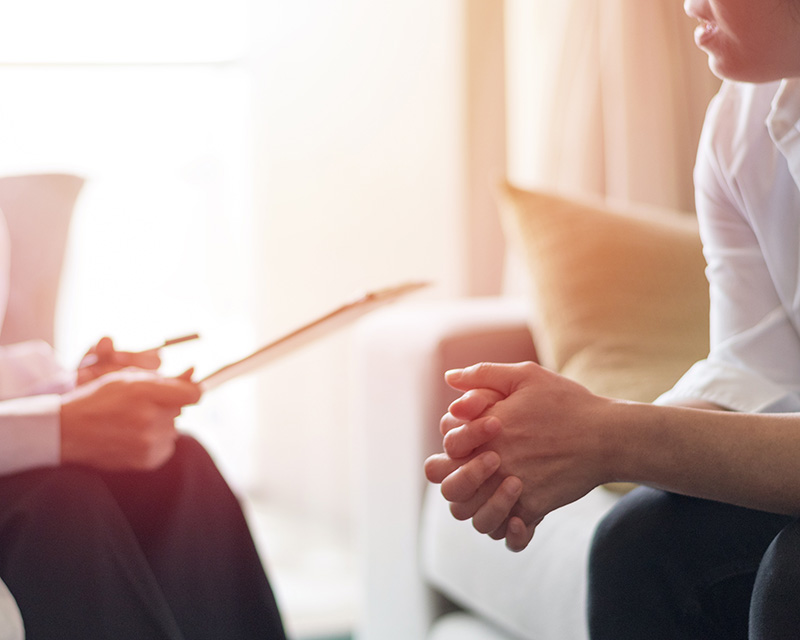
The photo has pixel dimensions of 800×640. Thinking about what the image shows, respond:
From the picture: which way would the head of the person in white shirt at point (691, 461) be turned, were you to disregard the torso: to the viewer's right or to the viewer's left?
to the viewer's left

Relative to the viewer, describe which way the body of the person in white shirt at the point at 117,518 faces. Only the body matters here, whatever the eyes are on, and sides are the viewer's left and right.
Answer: facing to the right of the viewer

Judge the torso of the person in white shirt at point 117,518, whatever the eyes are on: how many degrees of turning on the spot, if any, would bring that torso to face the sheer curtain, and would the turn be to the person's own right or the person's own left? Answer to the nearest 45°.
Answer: approximately 45° to the person's own left
